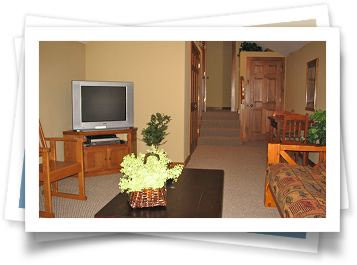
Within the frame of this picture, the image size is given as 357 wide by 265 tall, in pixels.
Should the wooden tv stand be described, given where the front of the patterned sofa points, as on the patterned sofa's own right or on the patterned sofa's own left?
on the patterned sofa's own right

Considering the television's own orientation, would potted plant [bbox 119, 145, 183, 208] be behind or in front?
in front

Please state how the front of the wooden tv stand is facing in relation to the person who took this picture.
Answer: facing the viewer

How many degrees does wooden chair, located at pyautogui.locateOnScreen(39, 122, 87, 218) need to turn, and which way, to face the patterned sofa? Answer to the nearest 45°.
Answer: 0° — it already faces it

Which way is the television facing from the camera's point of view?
toward the camera

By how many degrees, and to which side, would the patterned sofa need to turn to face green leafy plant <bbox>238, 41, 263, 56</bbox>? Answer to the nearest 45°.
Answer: approximately 135° to its right

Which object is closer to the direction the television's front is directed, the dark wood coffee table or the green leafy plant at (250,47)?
the dark wood coffee table
